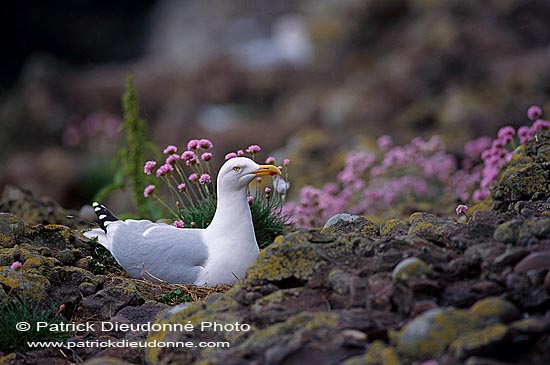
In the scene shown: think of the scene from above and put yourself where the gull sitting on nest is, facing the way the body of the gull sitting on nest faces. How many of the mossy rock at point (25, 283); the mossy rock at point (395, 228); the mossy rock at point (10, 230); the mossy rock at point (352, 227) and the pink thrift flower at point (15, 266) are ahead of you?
2

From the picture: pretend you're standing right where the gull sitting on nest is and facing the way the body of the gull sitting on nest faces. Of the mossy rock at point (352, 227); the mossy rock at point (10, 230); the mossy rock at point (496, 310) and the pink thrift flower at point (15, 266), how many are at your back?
2

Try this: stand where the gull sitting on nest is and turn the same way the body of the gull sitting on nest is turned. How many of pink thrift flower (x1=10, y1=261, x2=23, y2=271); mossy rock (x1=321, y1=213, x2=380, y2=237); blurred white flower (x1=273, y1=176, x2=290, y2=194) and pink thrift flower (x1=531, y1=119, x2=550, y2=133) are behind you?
1

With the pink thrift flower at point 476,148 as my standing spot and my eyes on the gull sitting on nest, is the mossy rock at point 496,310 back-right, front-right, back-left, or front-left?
front-left

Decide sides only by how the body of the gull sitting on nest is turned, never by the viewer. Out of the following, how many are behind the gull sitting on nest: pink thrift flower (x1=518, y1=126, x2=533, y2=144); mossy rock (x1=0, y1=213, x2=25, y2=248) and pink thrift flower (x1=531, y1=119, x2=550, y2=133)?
1

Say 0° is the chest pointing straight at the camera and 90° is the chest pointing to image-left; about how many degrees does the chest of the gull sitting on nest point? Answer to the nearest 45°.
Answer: approximately 270°

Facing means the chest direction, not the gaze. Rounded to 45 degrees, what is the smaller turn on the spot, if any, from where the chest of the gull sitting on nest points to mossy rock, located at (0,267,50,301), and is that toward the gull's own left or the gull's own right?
approximately 180°

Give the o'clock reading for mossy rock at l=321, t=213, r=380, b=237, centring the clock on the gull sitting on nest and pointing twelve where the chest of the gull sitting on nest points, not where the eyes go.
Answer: The mossy rock is roughly at 12 o'clock from the gull sitting on nest.

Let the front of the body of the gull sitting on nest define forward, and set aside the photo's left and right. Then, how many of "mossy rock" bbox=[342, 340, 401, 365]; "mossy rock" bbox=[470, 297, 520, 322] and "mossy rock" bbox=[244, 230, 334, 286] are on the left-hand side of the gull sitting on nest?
0

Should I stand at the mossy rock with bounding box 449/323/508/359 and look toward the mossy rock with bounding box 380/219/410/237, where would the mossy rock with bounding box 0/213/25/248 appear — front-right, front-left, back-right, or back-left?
front-left

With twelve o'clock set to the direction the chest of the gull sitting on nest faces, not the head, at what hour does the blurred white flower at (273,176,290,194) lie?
The blurred white flower is roughly at 10 o'clock from the gull sitting on nest.

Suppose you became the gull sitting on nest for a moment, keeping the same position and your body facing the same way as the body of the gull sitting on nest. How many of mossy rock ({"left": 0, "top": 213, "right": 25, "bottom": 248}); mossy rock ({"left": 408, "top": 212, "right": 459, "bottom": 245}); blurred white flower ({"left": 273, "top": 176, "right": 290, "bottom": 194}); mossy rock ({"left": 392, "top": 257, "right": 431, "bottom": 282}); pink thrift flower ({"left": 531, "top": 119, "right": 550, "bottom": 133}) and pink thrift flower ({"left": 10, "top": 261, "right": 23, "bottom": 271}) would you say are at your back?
2

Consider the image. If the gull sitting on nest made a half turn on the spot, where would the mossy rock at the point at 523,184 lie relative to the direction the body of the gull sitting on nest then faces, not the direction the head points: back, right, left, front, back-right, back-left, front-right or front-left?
back
